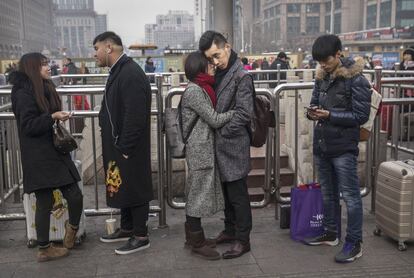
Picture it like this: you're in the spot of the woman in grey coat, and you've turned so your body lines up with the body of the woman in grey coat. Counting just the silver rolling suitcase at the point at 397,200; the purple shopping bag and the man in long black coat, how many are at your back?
1

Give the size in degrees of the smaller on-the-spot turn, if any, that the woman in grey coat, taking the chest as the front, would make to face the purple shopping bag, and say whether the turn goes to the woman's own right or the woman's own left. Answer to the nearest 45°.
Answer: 0° — they already face it

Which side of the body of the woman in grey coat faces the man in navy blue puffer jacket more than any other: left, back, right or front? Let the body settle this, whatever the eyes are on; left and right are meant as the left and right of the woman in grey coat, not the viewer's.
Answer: front

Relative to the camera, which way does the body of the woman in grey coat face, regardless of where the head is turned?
to the viewer's right

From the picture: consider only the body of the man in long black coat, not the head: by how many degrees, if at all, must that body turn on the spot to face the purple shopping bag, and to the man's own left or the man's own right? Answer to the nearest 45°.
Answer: approximately 180°

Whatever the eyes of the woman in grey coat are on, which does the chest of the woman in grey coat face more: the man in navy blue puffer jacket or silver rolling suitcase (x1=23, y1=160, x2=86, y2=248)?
the man in navy blue puffer jacket

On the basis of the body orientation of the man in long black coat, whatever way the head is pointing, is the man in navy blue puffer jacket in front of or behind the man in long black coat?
behind

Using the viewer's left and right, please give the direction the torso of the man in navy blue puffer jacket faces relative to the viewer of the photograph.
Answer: facing the viewer and to the left of the viewer

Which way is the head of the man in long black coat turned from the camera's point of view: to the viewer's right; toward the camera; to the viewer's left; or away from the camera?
to the viewer's left

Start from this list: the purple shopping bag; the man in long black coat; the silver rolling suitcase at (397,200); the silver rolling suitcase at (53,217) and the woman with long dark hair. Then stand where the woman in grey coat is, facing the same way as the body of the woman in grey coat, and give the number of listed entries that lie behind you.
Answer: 3

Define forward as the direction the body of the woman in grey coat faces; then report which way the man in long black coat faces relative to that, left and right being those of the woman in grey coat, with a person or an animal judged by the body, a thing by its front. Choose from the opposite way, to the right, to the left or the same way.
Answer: the opposite way
